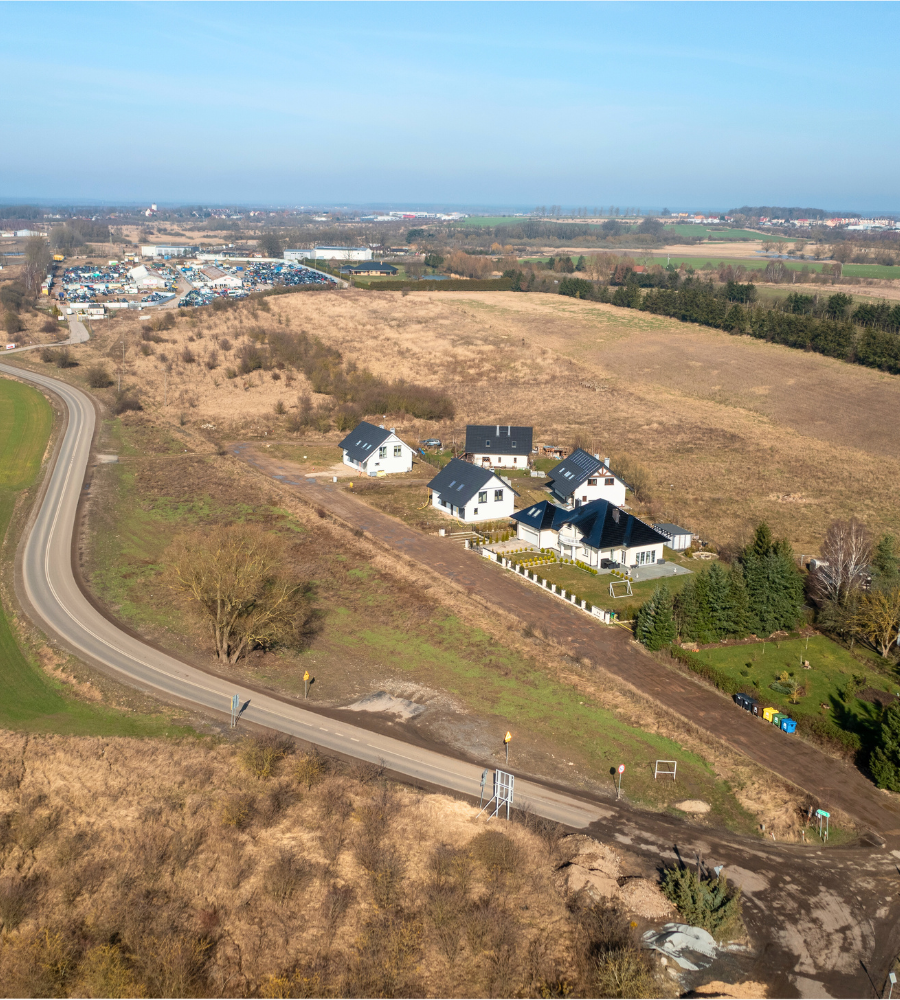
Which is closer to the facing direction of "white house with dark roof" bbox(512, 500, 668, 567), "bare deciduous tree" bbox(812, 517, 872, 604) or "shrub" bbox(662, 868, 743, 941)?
the shrub

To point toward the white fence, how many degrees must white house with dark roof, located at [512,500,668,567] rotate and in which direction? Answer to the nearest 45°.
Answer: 0° — it already faces it

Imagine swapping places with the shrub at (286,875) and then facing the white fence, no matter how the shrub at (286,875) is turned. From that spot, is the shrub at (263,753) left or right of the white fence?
left

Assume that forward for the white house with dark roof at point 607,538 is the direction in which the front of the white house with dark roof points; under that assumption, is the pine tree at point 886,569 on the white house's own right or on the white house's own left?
on the white house's own left

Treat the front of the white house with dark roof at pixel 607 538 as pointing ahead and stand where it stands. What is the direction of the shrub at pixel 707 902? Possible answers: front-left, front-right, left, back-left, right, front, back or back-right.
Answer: front-left

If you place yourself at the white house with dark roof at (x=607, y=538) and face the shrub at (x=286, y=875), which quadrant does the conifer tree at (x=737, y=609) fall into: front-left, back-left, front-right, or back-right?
front-left

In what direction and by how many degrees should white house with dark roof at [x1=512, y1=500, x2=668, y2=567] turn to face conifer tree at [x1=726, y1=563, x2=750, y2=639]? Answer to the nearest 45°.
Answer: approximately 90° to its left

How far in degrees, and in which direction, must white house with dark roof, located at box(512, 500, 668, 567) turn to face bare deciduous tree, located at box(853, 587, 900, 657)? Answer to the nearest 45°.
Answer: approximately 90° to its left

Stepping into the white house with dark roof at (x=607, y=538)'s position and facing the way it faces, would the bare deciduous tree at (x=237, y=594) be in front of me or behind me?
in front

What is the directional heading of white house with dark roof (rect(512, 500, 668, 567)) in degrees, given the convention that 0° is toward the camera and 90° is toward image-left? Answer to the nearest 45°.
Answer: approximately 45°

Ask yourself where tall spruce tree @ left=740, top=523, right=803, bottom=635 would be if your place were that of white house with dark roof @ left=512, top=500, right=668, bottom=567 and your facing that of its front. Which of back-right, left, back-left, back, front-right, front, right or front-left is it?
left

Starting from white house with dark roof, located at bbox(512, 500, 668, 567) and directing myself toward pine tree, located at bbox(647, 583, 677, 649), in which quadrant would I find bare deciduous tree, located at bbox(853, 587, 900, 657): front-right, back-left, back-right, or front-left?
front-left

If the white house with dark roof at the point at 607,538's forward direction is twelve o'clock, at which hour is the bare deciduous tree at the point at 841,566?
The bare deciduous tree is roughly at 8 o'clock from the white house with dark roof.
